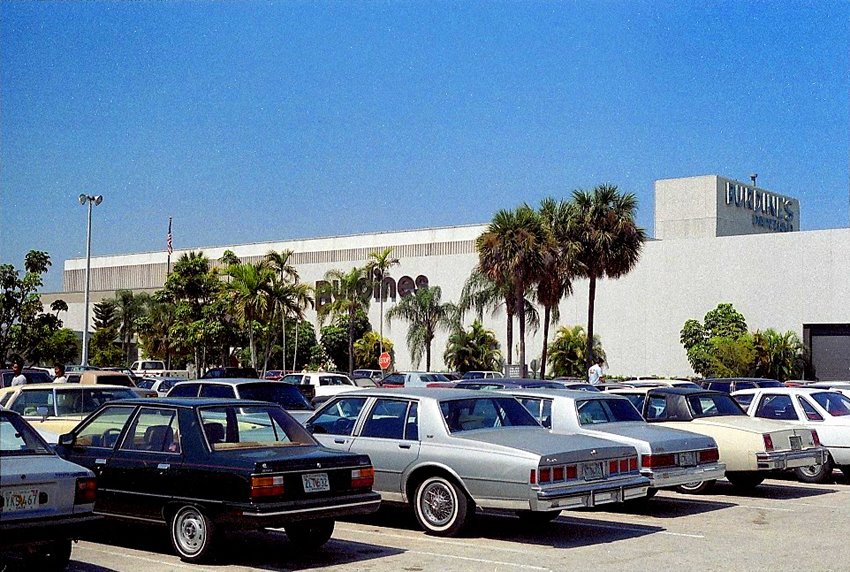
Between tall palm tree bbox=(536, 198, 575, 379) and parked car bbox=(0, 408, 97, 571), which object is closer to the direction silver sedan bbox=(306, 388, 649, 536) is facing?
the tall palm tree

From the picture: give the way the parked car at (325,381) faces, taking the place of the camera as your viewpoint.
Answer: facing away from the viewer and to the left of the viewer

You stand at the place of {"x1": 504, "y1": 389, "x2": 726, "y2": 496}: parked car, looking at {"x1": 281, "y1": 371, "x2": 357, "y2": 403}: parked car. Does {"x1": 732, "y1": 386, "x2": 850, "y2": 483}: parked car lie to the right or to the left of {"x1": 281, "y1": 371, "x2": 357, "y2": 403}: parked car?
right

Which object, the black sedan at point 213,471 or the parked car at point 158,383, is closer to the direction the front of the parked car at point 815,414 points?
the parked car

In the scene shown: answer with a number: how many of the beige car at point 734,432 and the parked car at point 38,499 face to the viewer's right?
0

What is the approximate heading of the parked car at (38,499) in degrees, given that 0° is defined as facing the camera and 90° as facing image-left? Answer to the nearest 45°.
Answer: approximately 135°

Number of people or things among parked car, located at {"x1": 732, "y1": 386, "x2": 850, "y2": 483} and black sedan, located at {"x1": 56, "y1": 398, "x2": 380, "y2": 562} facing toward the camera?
0
